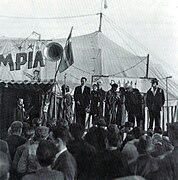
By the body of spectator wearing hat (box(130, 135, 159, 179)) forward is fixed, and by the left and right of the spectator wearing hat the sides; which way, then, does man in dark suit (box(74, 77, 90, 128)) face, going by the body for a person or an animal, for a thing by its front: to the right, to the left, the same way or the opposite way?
the opposite way

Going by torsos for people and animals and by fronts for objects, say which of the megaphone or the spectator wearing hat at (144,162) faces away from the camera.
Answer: the spectator wearing hat

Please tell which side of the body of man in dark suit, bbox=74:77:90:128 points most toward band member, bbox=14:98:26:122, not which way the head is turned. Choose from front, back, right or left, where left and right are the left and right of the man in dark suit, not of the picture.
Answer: right

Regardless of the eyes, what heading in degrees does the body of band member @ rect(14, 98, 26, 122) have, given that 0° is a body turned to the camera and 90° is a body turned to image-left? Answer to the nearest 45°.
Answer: approximately 315°

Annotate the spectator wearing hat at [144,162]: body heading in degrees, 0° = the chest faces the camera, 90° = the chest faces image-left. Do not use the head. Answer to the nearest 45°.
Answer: approximately 180°

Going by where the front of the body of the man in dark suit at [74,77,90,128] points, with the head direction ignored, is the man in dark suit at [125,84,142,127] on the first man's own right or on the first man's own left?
on the first man's own left
